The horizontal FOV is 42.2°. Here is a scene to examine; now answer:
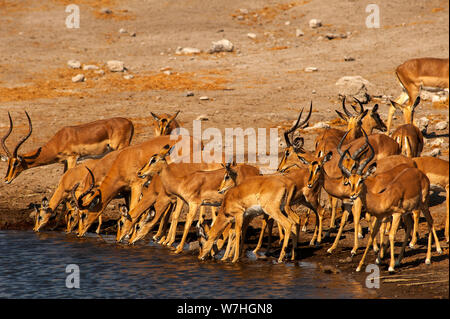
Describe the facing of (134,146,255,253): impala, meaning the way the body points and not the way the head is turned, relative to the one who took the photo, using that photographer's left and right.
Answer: facing to the left of the viewer

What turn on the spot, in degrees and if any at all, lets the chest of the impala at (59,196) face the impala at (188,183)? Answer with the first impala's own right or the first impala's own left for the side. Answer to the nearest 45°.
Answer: approximately 90° to the first impala's own left

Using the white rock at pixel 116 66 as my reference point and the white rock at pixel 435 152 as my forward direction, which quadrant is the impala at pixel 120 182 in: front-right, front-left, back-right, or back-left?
front-right

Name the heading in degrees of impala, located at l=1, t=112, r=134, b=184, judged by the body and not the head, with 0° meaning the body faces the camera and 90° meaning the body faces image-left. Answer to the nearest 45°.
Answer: approximately 90°

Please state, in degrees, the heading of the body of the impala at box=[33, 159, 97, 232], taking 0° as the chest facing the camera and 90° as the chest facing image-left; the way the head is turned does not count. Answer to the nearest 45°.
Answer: approximately 45°
